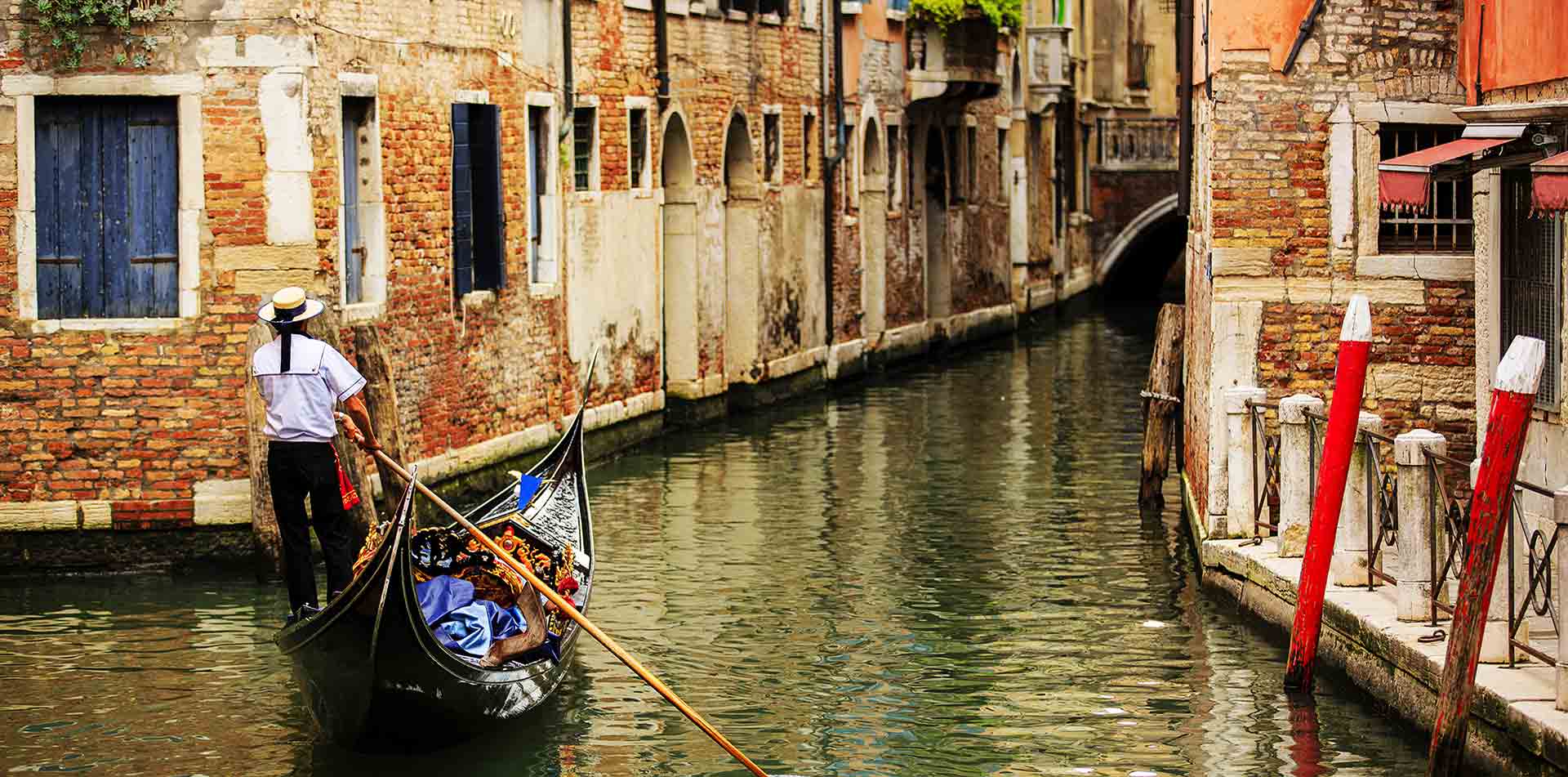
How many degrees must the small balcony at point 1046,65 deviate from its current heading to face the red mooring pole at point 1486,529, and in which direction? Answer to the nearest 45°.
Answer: approximately 45° to its right

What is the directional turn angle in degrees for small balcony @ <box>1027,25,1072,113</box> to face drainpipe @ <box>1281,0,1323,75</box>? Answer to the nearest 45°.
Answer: approximately 45° to its right

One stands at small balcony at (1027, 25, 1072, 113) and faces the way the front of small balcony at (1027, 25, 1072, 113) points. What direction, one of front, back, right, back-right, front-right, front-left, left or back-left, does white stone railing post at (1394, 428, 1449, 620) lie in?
front-right

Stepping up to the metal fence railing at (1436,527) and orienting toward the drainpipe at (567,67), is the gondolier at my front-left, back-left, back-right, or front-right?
front-left

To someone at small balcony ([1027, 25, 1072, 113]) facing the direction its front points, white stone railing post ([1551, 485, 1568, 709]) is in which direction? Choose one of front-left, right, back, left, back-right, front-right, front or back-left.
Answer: front-right

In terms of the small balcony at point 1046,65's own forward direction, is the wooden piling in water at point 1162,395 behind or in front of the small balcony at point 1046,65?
in front

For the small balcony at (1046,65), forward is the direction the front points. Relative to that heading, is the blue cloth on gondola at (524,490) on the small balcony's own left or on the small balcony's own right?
on the small balcony's own right

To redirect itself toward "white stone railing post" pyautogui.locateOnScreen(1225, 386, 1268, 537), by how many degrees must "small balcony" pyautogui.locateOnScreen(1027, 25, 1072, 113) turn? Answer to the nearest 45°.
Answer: approximately 45° to its right

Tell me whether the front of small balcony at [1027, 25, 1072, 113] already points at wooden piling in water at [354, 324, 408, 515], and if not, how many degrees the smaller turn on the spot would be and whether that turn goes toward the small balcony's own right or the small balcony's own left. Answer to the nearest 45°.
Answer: approximately 45° to the small balcony's own right

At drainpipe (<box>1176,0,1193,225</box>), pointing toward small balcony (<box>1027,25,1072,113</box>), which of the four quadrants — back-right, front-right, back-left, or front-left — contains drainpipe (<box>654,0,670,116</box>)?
front-left
